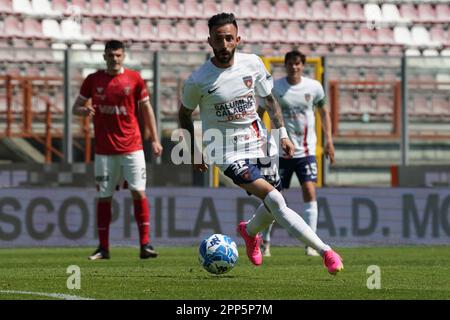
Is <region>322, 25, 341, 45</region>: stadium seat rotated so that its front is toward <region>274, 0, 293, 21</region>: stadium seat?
no

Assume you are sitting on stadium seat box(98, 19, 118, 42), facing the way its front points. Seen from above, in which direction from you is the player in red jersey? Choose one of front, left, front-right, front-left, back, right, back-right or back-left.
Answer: front

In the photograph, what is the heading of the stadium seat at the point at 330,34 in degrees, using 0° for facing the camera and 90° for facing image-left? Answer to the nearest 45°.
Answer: approximately 0°

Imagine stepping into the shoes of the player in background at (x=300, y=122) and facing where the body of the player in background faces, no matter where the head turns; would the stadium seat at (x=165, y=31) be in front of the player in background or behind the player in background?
behind

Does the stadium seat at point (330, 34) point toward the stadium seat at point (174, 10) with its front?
no

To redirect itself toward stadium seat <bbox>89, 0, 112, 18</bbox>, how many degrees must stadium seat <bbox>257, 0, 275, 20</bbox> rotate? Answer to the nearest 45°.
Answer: approximately 90° to its right

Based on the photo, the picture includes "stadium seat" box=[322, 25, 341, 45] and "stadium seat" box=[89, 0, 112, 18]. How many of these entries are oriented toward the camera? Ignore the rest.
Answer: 2

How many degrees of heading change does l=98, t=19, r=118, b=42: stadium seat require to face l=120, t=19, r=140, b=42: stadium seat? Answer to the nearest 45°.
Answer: approximately 90° to its left

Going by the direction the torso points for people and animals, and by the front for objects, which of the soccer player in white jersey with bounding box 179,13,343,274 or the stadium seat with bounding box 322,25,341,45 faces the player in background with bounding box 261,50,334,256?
the stadium seat

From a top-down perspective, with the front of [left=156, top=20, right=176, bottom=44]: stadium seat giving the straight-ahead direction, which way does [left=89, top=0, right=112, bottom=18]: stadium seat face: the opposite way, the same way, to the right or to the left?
the same way

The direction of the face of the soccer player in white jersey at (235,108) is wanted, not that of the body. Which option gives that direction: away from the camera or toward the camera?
toward the camera

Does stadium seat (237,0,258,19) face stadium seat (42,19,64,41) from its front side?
no

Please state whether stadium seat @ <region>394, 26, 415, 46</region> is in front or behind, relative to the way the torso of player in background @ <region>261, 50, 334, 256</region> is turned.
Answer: behind

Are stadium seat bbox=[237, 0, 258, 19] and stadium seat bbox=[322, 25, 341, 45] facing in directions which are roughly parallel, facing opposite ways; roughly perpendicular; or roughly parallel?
roughly parallel

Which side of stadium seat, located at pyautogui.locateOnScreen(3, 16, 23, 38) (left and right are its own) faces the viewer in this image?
front

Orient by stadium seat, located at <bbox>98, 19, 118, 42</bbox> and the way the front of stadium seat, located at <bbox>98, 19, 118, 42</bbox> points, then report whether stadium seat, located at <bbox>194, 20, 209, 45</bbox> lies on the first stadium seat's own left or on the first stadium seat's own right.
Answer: on the first stadium seat's own left

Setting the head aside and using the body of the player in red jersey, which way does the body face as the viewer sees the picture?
toward the camera

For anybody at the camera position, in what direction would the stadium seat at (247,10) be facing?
facing the viewer

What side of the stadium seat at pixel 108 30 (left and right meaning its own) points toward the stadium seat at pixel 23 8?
right
